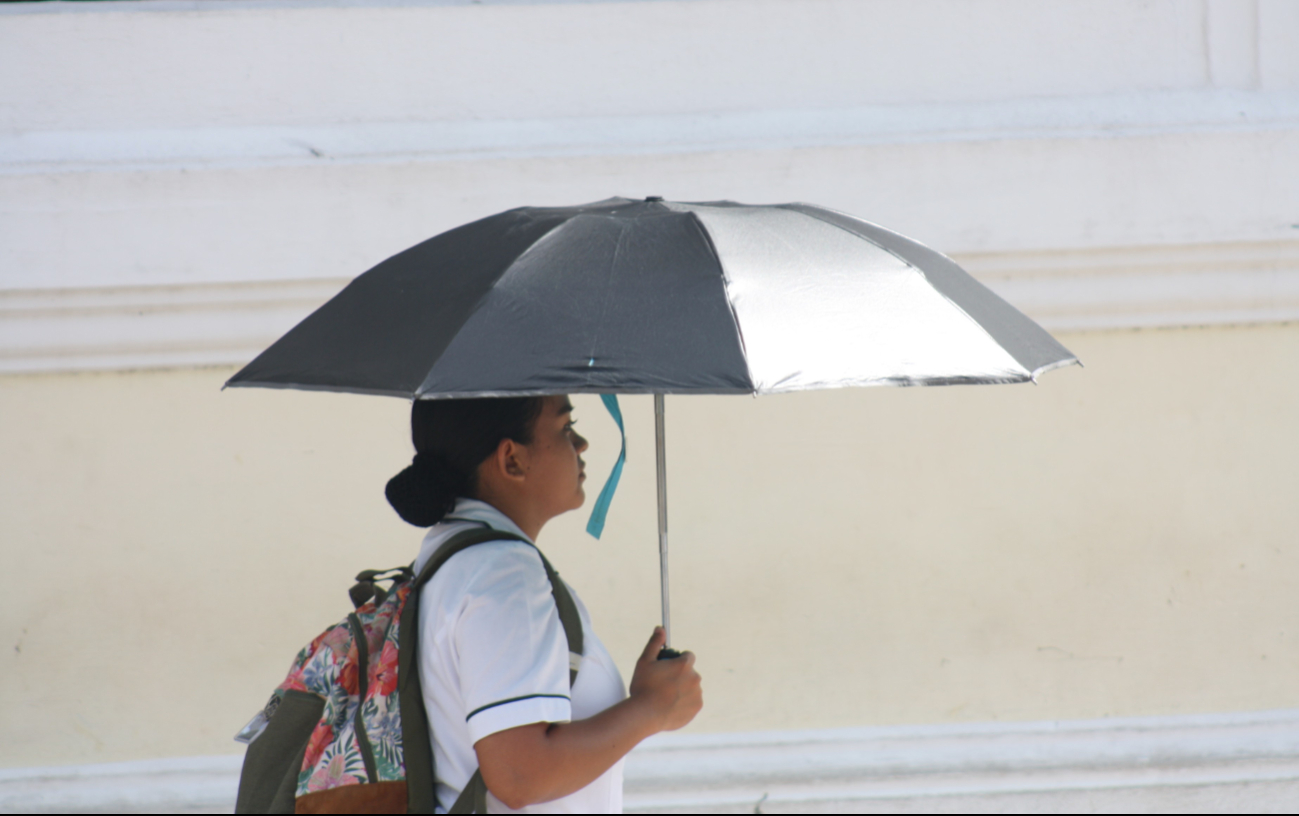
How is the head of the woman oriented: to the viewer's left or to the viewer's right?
to the viewer's right

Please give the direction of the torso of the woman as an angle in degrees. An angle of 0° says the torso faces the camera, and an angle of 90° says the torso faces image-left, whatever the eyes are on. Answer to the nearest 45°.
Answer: approximately 270°
